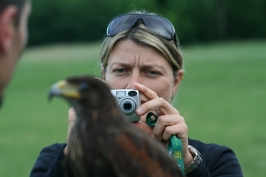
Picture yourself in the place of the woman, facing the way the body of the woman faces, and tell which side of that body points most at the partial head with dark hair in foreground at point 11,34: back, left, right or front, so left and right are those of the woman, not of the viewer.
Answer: front

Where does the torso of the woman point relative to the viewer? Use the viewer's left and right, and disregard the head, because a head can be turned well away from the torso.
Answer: facing the viewer

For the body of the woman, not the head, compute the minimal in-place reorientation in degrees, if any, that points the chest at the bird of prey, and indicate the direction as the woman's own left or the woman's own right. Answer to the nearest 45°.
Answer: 0° — they already face it
